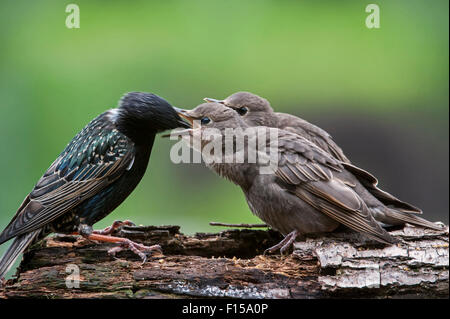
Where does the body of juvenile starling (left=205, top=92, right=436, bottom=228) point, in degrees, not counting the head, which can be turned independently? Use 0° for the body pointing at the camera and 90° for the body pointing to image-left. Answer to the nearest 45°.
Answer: approximately 90°

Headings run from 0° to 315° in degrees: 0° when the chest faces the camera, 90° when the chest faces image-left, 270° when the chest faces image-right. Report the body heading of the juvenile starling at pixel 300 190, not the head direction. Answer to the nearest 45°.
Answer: approximately 90°

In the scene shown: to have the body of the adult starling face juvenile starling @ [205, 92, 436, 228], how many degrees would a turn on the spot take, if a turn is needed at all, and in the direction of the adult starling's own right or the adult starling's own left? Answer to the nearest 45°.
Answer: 0° — it already faces it

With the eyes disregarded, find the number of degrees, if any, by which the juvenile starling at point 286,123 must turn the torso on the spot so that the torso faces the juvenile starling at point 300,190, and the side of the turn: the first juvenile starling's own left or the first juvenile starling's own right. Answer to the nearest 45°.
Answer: approximately 90° to the first juvenile starling's own left

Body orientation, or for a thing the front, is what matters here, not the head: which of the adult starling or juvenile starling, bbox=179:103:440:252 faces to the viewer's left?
the juvenile starling

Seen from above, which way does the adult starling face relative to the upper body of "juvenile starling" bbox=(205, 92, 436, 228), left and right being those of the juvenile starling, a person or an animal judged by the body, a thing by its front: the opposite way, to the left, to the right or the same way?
the opposite way

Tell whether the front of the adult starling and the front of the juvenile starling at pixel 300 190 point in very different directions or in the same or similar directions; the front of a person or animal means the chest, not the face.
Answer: very different directions

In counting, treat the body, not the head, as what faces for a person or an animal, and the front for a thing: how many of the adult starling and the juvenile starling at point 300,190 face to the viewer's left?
1

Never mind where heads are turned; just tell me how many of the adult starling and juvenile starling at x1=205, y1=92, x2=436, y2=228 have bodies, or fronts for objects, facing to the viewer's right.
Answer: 1

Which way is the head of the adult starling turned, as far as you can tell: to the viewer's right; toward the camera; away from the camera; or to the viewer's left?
to the viewer's right

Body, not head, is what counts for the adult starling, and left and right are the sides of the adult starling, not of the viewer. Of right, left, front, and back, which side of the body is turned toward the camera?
right
